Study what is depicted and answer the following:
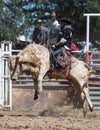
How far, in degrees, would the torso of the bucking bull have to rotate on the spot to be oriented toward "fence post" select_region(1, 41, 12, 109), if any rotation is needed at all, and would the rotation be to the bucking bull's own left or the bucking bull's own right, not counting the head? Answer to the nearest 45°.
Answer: approximately 45° to the bucking bull's own right

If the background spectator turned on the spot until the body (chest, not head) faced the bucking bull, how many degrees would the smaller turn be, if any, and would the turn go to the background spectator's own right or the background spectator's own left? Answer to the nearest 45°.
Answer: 0° — they already face it

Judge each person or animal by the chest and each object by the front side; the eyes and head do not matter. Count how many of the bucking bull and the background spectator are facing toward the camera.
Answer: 1

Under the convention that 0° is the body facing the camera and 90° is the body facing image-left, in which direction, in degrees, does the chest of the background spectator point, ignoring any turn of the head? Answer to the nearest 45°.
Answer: approximately 0°

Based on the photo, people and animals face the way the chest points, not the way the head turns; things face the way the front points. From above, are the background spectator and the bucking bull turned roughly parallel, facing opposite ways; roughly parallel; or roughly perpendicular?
roughly perpendicular
